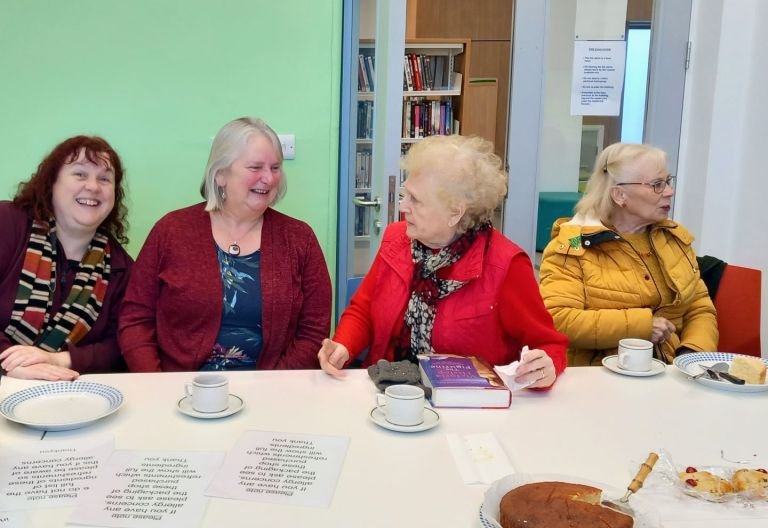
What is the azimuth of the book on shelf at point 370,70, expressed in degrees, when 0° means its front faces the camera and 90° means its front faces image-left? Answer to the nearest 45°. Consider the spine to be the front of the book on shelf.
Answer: approximately 0°

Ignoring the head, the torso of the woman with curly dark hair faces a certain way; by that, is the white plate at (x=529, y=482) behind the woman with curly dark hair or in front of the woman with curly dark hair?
in front

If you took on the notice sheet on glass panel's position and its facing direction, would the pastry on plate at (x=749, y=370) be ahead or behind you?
ahead

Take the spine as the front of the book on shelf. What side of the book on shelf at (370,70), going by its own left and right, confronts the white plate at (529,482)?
front

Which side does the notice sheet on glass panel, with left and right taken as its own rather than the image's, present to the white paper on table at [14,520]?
front

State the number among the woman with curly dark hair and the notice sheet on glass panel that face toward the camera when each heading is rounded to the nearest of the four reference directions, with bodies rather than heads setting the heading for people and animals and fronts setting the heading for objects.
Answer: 2

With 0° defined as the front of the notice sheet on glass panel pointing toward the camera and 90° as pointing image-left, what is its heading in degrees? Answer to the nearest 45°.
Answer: approximately 0°

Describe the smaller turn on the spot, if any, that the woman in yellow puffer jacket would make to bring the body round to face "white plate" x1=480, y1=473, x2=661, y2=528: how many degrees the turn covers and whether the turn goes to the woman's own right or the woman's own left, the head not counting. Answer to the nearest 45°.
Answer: approximately 45° to the woman's own right

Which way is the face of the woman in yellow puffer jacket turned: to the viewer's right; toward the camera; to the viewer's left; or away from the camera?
to the viewer's right

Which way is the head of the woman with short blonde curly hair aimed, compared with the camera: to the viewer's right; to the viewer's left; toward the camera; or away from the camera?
to the viewer's left

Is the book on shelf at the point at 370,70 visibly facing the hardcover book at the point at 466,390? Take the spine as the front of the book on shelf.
yes
